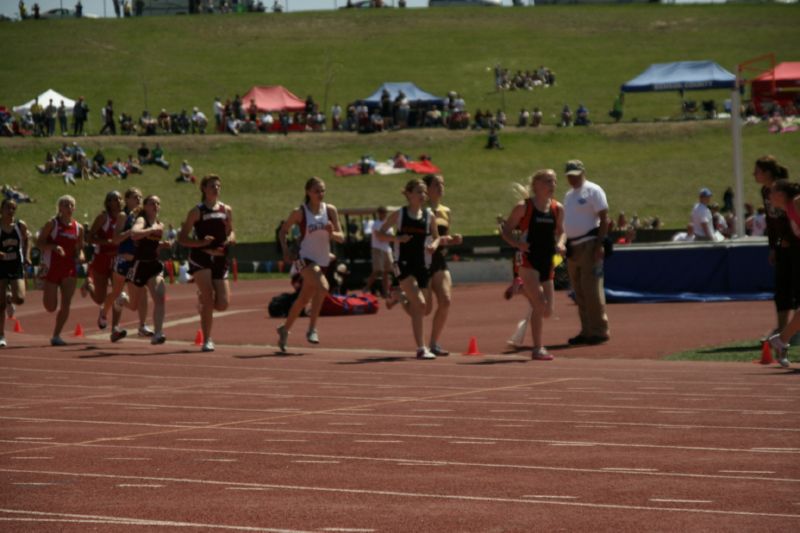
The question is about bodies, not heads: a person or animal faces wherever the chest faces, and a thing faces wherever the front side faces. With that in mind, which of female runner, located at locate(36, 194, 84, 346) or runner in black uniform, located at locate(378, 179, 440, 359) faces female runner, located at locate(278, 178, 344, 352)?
female runner, located at locate(36, 194, 84, 346)

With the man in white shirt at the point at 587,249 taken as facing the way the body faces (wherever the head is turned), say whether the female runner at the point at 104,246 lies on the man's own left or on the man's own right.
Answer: on the man's own right

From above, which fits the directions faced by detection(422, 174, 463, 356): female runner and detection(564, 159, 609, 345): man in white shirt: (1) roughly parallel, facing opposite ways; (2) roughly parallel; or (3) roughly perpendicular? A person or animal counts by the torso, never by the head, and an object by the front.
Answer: roughly perpendicular

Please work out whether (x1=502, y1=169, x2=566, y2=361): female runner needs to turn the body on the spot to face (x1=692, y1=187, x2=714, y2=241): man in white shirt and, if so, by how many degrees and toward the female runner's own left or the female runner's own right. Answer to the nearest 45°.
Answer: approximately 135° to the female runner's own left

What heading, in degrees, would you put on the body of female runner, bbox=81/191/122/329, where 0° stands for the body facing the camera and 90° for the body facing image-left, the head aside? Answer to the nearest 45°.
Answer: approximately 315°

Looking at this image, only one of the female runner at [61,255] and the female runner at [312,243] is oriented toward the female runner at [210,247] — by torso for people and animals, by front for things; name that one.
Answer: the female runner at [61,255]
